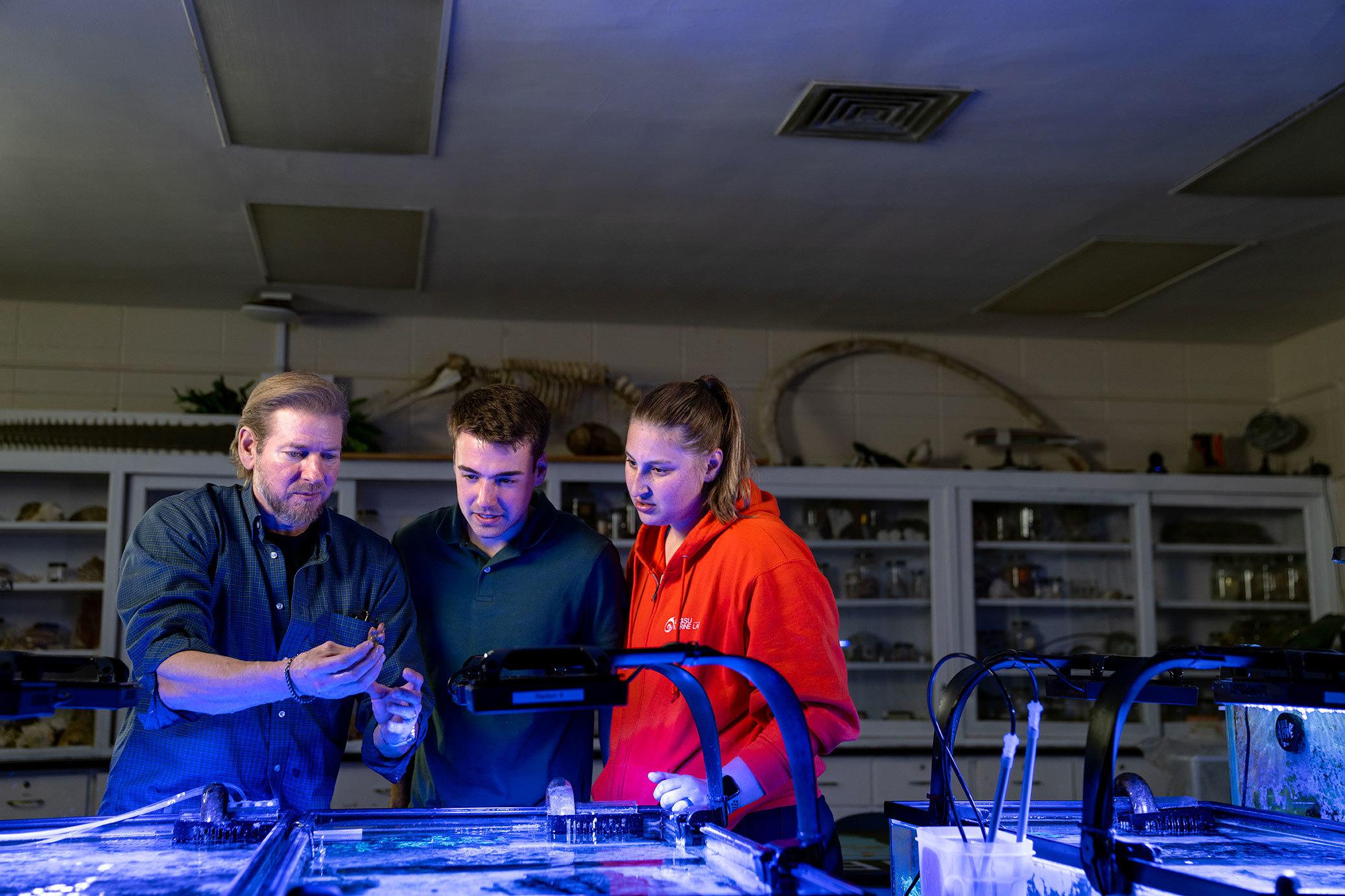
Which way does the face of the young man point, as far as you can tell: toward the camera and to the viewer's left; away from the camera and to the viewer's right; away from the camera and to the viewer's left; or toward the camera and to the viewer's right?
toward the camera and to the viewer's left

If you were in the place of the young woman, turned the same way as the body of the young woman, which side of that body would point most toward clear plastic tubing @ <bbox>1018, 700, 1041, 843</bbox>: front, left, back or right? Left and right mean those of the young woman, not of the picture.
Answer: left

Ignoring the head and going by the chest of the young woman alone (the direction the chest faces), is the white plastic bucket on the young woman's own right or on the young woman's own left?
on the young woman's own left

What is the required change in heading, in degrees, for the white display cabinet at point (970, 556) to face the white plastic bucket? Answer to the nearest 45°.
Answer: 0° — it already faces it

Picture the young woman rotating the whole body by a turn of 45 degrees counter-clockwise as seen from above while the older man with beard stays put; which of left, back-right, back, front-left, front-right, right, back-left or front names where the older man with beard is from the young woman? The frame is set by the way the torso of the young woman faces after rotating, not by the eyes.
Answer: right

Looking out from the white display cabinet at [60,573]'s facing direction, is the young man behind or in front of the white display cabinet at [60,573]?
in front

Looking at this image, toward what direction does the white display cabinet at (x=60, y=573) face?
toward the camera

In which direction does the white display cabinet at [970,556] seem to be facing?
toward the camera

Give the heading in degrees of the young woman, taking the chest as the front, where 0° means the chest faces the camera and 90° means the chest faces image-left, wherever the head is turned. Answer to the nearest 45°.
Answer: approximately 45°

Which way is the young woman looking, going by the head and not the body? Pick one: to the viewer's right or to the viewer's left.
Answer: to the viewer's left

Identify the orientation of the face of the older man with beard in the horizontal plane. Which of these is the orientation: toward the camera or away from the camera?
toward the camera

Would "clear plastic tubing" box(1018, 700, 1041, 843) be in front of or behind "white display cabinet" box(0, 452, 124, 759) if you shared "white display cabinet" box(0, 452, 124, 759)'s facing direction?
in front

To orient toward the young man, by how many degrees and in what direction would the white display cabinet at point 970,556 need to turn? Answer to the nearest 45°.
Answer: approximately 45° to its right

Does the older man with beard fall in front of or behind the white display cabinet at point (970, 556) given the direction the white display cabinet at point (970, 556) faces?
in front
